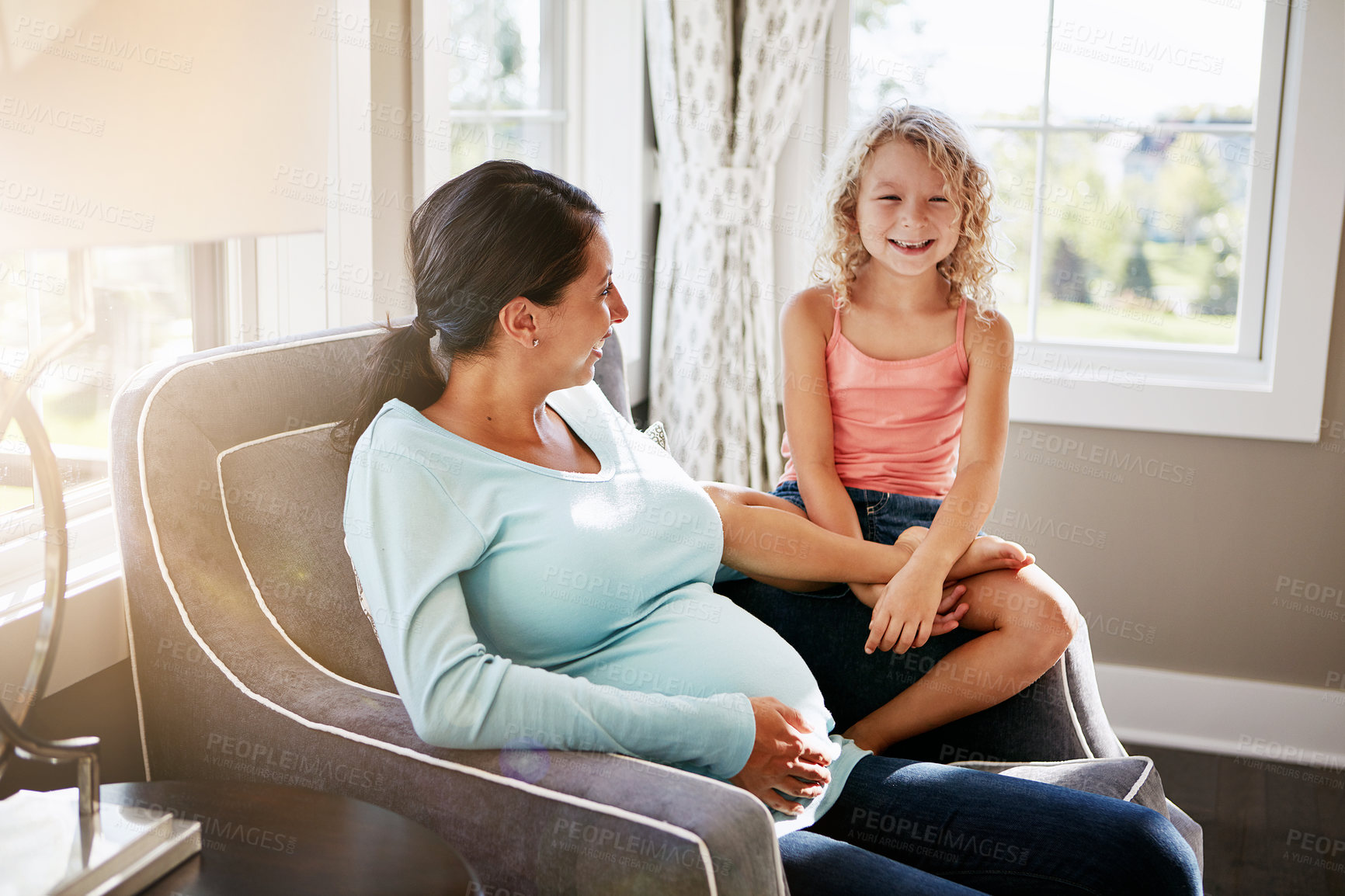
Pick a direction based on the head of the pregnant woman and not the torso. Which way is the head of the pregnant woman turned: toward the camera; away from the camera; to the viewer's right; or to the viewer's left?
to the viewer's right

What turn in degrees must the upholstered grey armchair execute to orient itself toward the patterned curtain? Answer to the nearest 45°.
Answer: approximately 135° to its left

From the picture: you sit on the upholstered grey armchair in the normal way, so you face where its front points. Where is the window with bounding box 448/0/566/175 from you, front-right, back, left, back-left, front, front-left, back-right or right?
back-left

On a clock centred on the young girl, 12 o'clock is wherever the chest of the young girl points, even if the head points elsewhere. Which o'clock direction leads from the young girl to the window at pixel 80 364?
The window is roughly at 2 o'clock from the young girl.

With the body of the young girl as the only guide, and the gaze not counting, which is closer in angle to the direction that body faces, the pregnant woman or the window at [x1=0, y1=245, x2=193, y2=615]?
the pregnant woman

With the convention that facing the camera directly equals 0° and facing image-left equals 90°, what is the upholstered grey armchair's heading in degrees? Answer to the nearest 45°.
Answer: approximately 315°

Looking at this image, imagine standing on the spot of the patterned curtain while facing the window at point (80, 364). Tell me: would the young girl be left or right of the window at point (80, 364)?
left
